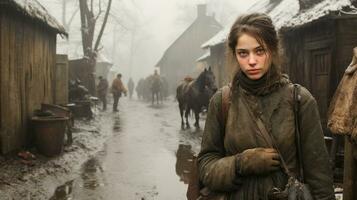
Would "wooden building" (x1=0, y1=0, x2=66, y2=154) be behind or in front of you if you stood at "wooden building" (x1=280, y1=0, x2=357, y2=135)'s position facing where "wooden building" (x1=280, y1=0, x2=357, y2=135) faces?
in front

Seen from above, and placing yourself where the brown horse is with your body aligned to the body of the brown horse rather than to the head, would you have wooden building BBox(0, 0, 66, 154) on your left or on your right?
on your right

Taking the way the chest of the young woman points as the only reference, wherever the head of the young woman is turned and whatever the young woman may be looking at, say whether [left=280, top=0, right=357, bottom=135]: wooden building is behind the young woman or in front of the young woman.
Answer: behind

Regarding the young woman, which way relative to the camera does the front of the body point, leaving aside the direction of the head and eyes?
toward the camera

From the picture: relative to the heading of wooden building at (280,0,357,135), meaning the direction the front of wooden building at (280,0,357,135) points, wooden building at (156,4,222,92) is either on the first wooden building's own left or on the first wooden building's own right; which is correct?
on the first wooden building's own right

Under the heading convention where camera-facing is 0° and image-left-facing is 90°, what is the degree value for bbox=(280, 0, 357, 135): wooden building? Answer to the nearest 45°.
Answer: approximately 45°

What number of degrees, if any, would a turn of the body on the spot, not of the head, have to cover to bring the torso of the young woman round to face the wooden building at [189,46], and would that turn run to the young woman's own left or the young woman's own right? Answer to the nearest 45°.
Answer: approximately 180°

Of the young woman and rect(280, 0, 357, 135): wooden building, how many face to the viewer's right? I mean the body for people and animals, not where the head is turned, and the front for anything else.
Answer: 0

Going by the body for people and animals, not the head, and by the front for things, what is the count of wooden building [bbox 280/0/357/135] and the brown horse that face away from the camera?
0

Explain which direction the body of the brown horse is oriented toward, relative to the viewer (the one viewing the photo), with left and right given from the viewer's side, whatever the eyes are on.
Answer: facing the viewer and to the right of the viewer
